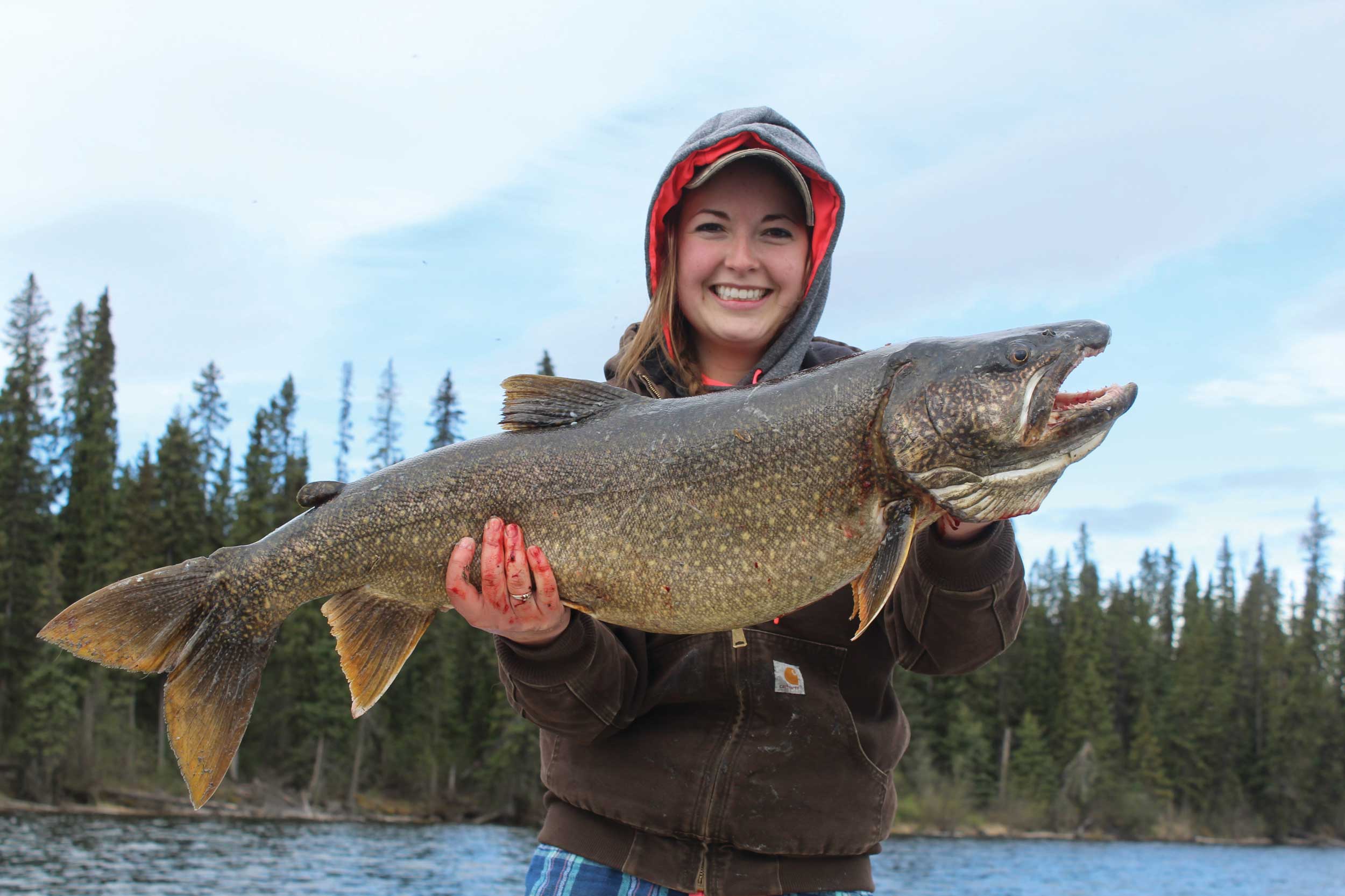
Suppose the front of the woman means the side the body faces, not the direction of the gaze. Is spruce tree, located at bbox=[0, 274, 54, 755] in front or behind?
behind

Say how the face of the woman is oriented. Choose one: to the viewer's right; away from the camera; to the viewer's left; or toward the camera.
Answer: toward the camera

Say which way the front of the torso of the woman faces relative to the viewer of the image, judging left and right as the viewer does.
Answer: facing the viewer
